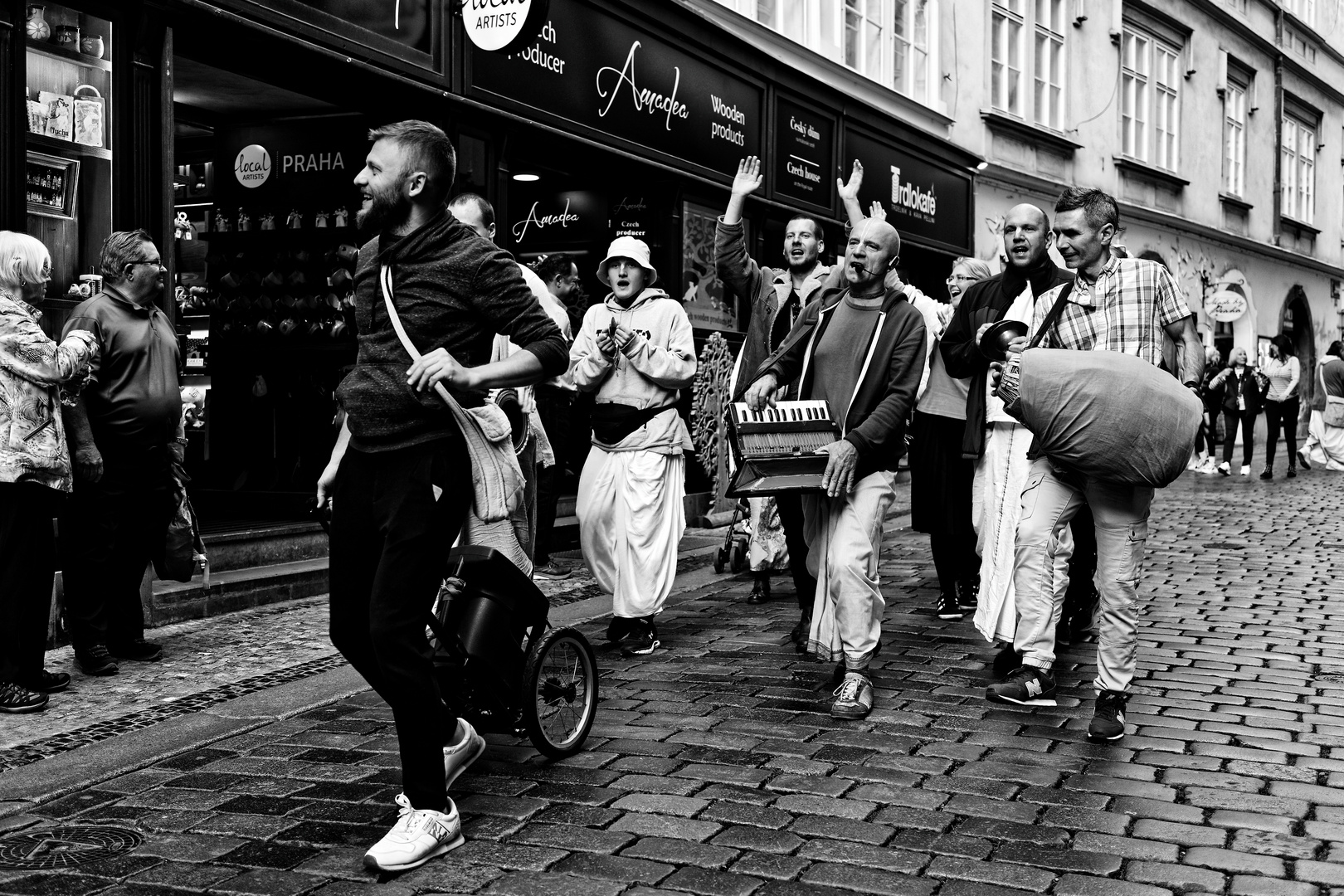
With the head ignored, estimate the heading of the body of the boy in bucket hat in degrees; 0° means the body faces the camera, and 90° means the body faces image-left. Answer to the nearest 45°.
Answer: approximately 0°

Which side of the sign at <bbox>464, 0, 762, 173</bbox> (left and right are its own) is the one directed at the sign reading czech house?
left

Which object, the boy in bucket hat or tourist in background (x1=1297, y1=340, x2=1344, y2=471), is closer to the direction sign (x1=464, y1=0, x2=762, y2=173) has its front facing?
the boy in bucket hat

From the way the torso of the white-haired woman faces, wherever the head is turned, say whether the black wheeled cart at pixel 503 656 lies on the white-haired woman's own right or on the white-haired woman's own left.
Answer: on the white-haired woman's own right

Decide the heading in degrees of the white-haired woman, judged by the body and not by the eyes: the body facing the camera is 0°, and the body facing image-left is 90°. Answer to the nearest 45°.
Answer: approximately 270°

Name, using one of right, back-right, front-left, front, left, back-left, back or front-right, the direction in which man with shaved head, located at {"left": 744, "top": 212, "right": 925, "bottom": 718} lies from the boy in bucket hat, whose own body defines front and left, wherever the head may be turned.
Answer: front-left

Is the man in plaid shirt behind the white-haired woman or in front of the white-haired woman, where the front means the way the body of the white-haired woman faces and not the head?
in front

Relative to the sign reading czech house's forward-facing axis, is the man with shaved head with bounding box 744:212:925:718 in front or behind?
in front

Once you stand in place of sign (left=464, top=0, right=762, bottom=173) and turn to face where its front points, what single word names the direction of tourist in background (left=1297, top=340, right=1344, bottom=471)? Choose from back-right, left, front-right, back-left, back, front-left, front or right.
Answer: left

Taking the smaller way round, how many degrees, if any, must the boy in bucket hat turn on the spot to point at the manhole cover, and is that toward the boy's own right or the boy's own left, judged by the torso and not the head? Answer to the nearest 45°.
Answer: approximately 45° to the boy's own right

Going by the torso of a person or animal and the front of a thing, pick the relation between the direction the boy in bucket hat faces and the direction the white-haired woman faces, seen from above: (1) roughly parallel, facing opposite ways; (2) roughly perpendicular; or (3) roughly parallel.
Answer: roughly perpendicular

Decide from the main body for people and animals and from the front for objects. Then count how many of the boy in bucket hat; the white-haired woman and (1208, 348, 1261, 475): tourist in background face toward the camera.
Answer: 2

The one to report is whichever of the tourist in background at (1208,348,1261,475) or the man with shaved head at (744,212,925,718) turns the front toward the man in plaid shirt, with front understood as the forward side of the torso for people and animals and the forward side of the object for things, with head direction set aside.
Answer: the tourist in background

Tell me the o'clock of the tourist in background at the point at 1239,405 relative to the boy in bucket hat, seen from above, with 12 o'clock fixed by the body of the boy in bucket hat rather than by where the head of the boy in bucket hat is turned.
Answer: The tourist in background is roughly at 7 o'clock from the boy in bucket hat.
